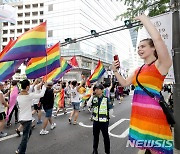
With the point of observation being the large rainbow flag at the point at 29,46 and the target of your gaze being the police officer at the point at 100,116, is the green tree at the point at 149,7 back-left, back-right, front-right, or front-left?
front-left

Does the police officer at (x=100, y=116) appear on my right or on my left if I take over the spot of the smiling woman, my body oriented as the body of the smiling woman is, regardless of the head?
on my right

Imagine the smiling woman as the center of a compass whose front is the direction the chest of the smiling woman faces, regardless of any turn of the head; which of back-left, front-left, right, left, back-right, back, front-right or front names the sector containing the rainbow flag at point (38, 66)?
right

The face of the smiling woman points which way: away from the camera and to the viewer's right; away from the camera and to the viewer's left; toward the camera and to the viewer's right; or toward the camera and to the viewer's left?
toward the camera and to the viewer's left

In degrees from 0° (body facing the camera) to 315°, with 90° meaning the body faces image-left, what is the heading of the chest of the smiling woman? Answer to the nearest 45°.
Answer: approximately 45°

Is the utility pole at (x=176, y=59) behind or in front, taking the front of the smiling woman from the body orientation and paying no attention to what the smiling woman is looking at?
behind

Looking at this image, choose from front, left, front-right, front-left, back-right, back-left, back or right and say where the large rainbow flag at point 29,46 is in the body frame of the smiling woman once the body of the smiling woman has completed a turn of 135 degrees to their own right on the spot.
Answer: front-left

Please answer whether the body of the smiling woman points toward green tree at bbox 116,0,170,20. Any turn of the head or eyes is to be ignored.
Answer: no
